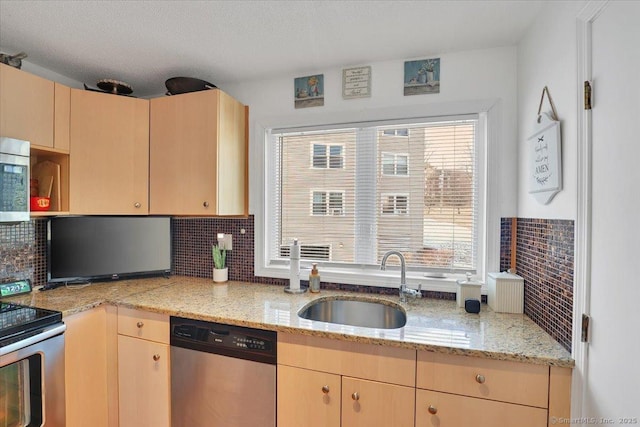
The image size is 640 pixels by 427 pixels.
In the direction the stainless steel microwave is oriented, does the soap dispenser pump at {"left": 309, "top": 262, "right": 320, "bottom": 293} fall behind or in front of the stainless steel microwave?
in front

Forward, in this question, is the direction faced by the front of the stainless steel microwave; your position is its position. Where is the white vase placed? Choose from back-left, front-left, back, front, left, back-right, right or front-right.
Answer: front-left

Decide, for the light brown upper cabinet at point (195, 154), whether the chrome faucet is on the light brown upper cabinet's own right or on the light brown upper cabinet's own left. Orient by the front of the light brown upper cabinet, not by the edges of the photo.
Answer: on the light brown upper cabinet's own left

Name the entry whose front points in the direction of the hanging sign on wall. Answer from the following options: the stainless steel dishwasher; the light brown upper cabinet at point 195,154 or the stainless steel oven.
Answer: the stainless steel oven

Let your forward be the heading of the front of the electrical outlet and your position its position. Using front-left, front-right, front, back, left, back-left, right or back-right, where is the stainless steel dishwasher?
front-left

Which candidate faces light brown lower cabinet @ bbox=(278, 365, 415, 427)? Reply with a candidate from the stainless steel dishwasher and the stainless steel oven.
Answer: the stainless steel oven

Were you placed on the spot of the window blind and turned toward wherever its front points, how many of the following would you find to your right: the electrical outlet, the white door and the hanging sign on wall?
1

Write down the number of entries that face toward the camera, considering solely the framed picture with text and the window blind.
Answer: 2

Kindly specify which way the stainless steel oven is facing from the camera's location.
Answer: facing the viewer and to the right of the viewer

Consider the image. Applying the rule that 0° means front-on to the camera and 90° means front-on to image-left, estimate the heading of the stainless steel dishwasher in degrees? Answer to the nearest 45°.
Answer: approximately 45°

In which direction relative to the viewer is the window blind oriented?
toward the camera

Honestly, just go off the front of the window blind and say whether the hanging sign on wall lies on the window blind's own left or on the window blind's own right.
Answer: on the window blind's own left

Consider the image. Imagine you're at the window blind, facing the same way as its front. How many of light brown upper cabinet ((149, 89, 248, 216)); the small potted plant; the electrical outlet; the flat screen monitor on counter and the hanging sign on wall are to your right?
4

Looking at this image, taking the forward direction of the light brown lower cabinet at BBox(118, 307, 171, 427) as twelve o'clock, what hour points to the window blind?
The window blind is roughly at 8 o'clock from the light brown lower cabinet.

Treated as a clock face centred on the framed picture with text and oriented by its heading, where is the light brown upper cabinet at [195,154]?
The light brown upper cabinet is roughly at 3 o'clock from the framed picture with text.

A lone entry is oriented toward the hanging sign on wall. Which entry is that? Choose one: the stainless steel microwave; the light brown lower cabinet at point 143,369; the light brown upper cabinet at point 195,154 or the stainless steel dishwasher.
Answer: the stainless steel microwave

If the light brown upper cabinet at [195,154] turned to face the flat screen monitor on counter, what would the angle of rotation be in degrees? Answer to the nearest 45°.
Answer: approximately 90° to its right
